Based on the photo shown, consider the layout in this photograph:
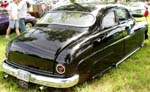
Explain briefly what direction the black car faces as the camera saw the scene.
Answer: facing away from the viewer and to the right of the viewer
